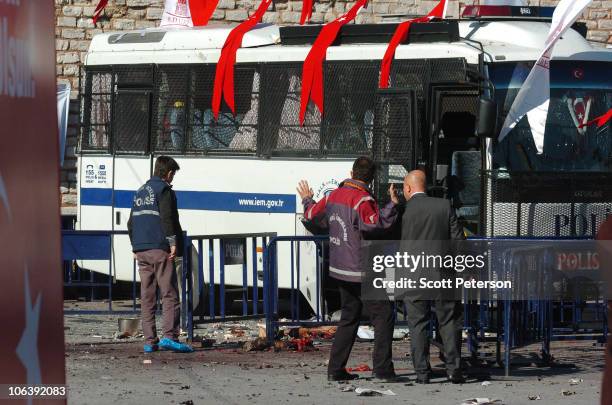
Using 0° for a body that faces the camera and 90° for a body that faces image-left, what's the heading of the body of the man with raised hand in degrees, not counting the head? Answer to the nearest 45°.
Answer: approximately 225°

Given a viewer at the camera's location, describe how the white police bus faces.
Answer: facing the viewer and to the right of the viewer

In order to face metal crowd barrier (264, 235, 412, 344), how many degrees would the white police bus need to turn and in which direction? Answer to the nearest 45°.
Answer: approximately 45° to its right

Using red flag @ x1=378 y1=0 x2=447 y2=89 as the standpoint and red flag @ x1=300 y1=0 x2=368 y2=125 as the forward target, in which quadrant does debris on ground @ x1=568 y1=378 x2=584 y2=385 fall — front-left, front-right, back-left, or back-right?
back-left

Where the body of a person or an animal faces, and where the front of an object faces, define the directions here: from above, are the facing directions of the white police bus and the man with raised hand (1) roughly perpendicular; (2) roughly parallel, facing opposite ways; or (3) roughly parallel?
roughly perpendicular

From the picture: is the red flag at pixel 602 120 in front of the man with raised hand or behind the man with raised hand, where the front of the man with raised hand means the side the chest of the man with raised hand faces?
in front

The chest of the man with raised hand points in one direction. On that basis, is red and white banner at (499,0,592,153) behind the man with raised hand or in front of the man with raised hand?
in front

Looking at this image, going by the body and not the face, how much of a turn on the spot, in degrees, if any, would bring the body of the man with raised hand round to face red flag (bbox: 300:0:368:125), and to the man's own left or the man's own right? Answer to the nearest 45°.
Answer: approximately 45° to the man's own left

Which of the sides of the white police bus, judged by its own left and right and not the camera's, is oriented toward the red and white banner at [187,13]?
back

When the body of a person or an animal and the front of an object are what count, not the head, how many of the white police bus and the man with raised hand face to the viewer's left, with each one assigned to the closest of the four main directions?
0

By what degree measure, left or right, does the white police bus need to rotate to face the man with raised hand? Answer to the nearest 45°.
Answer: approximately 45° to its right

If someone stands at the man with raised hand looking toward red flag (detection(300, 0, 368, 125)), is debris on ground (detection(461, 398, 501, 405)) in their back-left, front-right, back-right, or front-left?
back-right

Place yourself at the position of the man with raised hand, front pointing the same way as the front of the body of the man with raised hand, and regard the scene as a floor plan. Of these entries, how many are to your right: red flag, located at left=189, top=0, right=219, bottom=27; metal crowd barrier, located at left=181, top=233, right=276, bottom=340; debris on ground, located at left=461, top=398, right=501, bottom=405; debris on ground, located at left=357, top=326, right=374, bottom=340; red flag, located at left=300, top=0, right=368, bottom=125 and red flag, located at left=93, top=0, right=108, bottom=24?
1

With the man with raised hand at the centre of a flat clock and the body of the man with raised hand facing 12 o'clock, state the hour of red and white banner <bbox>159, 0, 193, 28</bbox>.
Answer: The red and white banner is roughly at 10 o'clock from the man with raised hand.

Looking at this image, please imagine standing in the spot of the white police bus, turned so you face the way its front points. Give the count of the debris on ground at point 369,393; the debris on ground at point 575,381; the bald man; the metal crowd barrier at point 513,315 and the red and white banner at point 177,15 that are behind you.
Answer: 1
